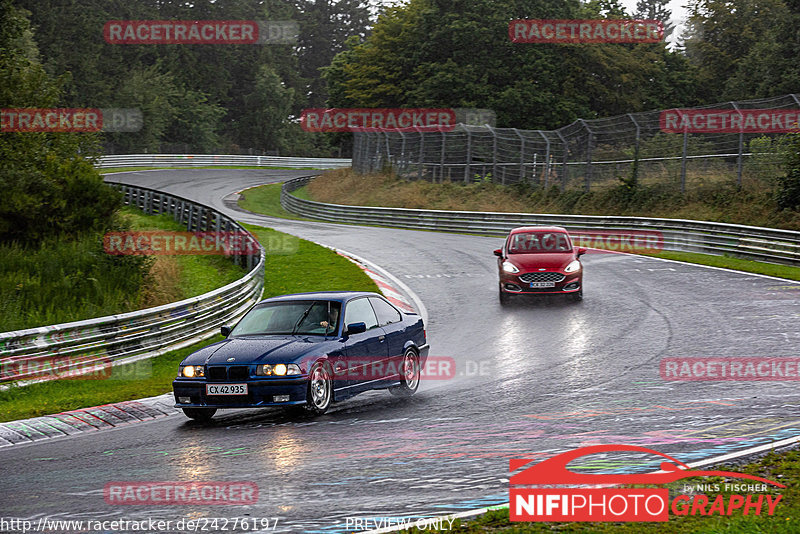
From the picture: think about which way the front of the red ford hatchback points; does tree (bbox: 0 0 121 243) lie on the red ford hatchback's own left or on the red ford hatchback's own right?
on the red ford hatchback's own right

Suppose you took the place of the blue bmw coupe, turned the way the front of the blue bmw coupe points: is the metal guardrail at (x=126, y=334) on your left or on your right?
on your right

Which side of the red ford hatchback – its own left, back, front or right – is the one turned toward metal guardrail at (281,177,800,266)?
back

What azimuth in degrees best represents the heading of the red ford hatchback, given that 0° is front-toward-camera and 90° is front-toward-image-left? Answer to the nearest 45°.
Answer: approximately 0°

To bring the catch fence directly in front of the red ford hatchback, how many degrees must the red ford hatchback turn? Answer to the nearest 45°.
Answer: approximately 180°

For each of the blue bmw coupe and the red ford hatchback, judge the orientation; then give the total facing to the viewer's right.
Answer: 0

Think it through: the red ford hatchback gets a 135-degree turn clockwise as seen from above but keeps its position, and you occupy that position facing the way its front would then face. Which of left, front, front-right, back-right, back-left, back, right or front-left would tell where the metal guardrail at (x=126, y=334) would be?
left

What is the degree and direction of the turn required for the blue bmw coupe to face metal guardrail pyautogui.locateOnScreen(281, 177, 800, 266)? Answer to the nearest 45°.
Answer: approximately 180°
